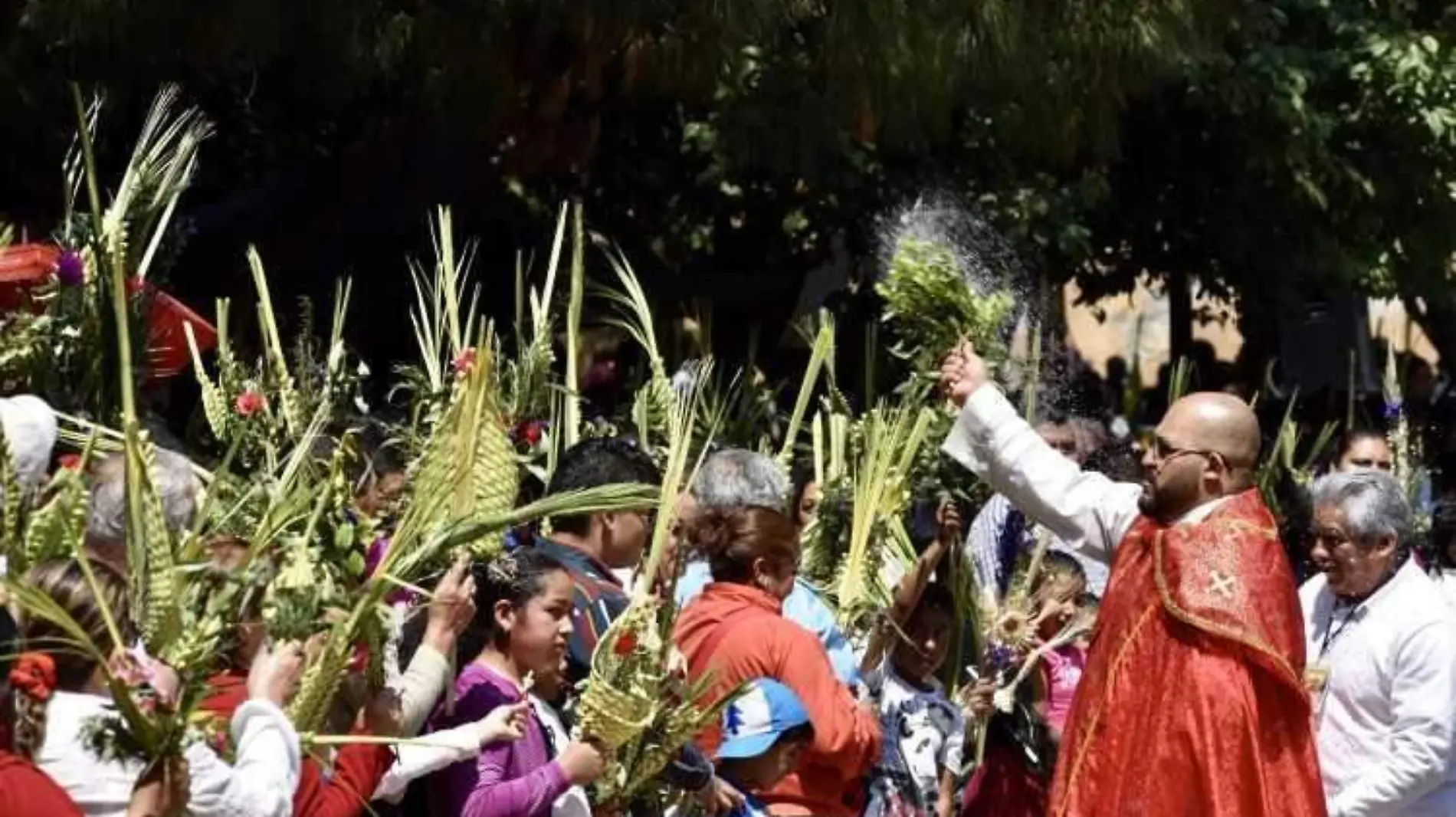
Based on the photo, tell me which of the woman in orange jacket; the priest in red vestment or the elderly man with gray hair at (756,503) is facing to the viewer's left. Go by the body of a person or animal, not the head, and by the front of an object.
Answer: the priest in red vestment

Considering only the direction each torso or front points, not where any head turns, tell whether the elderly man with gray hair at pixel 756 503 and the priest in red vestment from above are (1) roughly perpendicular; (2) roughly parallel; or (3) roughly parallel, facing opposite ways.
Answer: roughly perpendicular

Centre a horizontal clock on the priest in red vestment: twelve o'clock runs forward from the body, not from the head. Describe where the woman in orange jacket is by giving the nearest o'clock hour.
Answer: The woman in orange jacket is roughly at 11 o'clock from the priest in red vestment.

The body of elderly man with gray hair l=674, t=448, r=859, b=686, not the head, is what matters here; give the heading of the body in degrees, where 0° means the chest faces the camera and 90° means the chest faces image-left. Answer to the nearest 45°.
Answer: approximately 180°

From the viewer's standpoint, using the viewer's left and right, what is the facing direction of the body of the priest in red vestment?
facing to the left of the viewer

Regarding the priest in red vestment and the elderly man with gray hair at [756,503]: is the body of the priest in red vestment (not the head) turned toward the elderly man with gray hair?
yes

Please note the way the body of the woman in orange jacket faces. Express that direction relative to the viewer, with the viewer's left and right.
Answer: facing away from the viewer and to the right of the viewer

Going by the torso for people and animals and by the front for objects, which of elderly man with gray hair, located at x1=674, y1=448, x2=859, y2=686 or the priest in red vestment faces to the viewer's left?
the priest in red vestment
